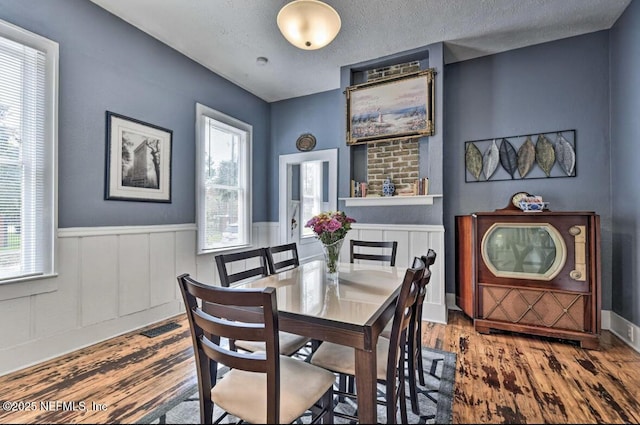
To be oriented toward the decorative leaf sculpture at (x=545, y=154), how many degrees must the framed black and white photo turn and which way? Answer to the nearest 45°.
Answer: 0° — it already faces it

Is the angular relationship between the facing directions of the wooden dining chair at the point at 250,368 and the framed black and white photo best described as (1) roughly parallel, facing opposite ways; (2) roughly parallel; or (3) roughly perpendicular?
roughly perpendicular

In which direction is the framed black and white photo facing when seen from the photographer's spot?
facing the viewer and to the right of the viewer

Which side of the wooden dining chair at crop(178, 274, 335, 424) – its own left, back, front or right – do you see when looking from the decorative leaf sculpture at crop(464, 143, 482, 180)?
front

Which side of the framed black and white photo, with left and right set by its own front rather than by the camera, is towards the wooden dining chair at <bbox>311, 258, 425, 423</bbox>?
front

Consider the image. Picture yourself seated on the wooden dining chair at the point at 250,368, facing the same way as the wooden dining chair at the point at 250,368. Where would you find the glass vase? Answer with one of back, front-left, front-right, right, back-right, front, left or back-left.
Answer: front

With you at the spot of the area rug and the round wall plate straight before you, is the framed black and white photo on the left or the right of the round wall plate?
left

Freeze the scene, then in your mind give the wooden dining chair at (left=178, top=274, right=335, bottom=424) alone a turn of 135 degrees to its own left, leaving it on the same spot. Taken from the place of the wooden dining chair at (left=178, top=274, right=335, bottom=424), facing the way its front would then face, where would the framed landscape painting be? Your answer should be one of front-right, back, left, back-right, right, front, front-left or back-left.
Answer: back-right

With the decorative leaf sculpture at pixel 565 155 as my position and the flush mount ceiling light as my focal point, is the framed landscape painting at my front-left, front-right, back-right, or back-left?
front-right

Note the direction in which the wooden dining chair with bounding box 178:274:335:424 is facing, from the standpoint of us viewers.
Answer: facing away from the viewer and to the right of the viewer

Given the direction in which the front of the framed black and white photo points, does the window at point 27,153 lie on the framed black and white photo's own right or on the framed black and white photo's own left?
on the framed black and white photo's own right

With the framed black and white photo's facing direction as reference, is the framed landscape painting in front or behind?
in front

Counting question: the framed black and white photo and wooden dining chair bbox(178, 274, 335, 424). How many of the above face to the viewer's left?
0

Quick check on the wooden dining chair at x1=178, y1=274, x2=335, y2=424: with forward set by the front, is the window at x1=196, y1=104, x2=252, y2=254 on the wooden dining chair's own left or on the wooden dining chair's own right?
on the wooden dining chair's own left

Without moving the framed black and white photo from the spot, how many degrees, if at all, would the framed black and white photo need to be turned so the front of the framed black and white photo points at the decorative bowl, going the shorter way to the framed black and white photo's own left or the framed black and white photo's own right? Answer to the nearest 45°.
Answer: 0° — it already faces it
